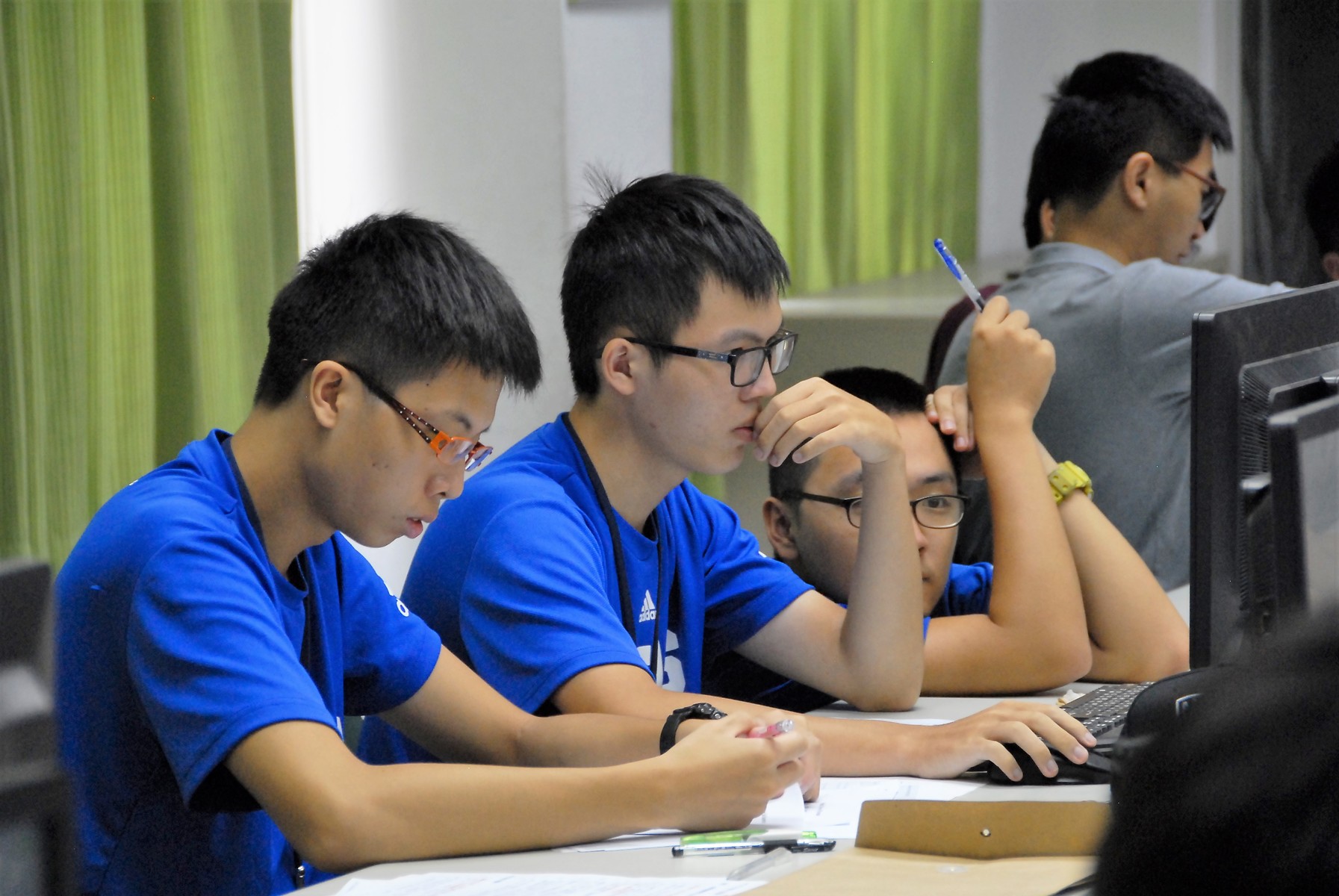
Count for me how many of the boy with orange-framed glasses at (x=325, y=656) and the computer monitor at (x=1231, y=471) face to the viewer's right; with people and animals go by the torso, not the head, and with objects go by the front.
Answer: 1

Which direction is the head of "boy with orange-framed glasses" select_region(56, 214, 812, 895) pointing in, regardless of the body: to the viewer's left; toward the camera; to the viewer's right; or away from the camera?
to the viewer's right

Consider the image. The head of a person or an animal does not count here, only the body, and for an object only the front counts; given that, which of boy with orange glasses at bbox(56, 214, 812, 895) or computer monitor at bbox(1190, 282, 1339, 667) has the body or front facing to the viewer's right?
the boy with orange glasses

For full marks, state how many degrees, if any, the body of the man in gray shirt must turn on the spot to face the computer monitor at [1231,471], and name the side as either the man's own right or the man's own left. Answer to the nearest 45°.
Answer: approximately 135° to the man's own right

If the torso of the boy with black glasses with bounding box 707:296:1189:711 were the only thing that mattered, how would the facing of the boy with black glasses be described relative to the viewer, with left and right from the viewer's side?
facing the viewer and to the right of the viewer

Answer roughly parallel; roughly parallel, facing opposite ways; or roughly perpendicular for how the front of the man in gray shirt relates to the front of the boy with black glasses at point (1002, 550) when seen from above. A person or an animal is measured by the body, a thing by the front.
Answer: roughly perpendicular

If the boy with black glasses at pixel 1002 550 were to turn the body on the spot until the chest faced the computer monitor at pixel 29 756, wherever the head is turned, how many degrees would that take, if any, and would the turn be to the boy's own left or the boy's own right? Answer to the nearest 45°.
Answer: approximately 45° to the boy's own right

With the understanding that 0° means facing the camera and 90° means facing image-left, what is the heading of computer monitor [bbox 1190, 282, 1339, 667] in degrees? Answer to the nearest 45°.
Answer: approximately 135°

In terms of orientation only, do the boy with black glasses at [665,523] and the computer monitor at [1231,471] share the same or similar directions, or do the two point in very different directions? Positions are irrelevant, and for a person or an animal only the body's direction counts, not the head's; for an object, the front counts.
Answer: very different directions

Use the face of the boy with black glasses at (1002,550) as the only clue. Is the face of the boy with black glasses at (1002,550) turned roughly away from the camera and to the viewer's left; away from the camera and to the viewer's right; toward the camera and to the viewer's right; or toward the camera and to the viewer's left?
toward the camera and to the viewer's right

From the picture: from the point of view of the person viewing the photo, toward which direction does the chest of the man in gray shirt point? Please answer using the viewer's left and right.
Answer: facing away from the viewer and to the right of the viewer
